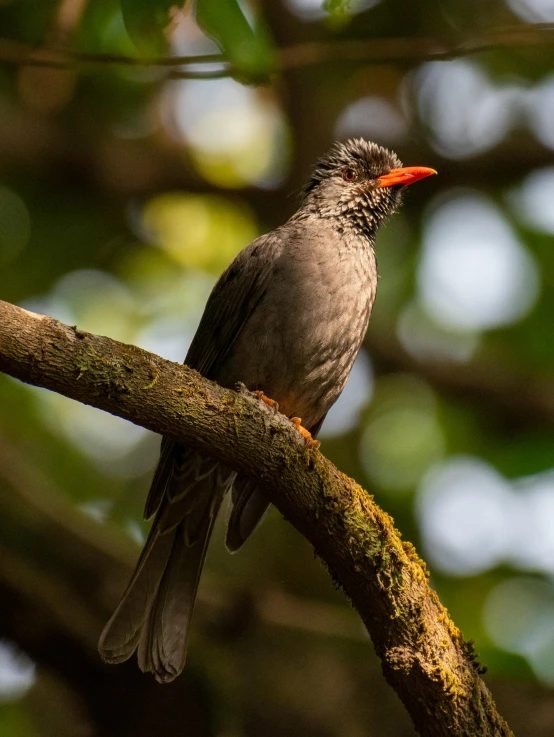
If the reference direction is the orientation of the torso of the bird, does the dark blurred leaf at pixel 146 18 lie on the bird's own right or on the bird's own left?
on the bird's own right

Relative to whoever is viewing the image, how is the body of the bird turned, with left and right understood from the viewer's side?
facing the viewer and to the right of the viewer
